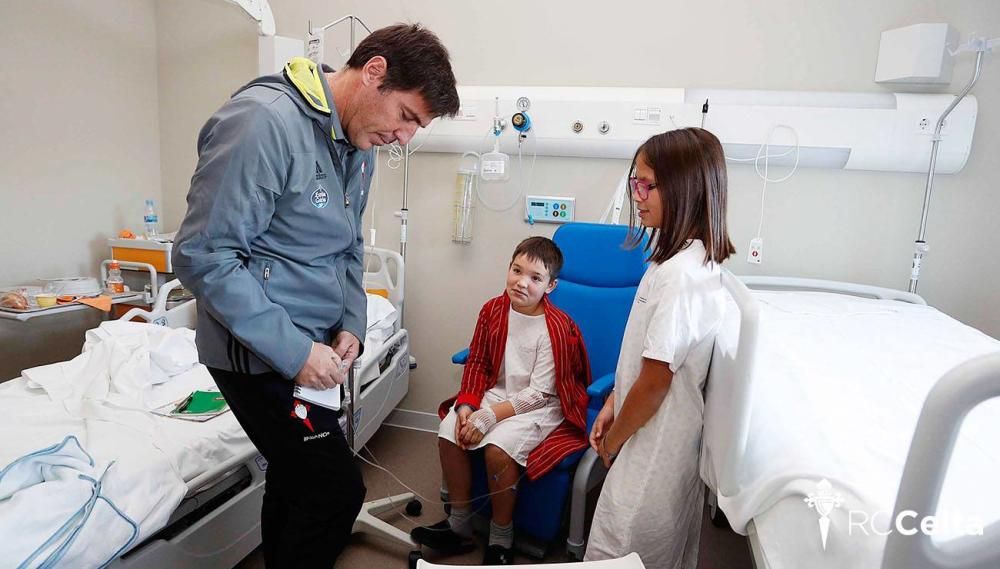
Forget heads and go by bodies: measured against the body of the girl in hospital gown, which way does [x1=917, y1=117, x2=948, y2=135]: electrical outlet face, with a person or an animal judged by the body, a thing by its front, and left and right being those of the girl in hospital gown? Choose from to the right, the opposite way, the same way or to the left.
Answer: to the left

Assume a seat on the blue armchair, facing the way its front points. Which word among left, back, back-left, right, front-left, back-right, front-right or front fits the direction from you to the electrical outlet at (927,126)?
back-left

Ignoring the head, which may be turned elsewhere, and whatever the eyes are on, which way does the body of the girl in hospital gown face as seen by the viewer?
to the viewer's left

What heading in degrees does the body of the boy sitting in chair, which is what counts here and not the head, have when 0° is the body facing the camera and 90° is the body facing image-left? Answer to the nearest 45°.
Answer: approximately 45°

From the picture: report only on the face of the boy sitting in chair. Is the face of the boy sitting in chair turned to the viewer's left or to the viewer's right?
to the viewer's left

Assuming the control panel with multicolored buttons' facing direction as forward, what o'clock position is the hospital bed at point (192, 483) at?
The hospital bed is roughly at 1 o'clock from the control panel with multicolored buttons.

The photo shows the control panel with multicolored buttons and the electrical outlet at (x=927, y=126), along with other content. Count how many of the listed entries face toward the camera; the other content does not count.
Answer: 2

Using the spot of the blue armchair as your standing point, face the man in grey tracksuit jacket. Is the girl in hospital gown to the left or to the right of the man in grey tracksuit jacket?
left

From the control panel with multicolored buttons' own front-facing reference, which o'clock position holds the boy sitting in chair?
The boy sitting in chair is roughly at 12 o'clock from the control panel with multicolored buttons.

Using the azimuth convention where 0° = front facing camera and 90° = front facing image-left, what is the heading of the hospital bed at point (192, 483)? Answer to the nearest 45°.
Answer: approximately 45°

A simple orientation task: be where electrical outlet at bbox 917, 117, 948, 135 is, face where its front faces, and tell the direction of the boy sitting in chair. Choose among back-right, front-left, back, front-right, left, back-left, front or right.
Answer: front-right

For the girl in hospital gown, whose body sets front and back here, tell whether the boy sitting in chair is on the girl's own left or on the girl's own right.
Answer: on the girl's own right

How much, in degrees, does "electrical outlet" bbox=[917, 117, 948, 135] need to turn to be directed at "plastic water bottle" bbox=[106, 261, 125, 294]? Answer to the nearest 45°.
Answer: approximately 45° to its right
